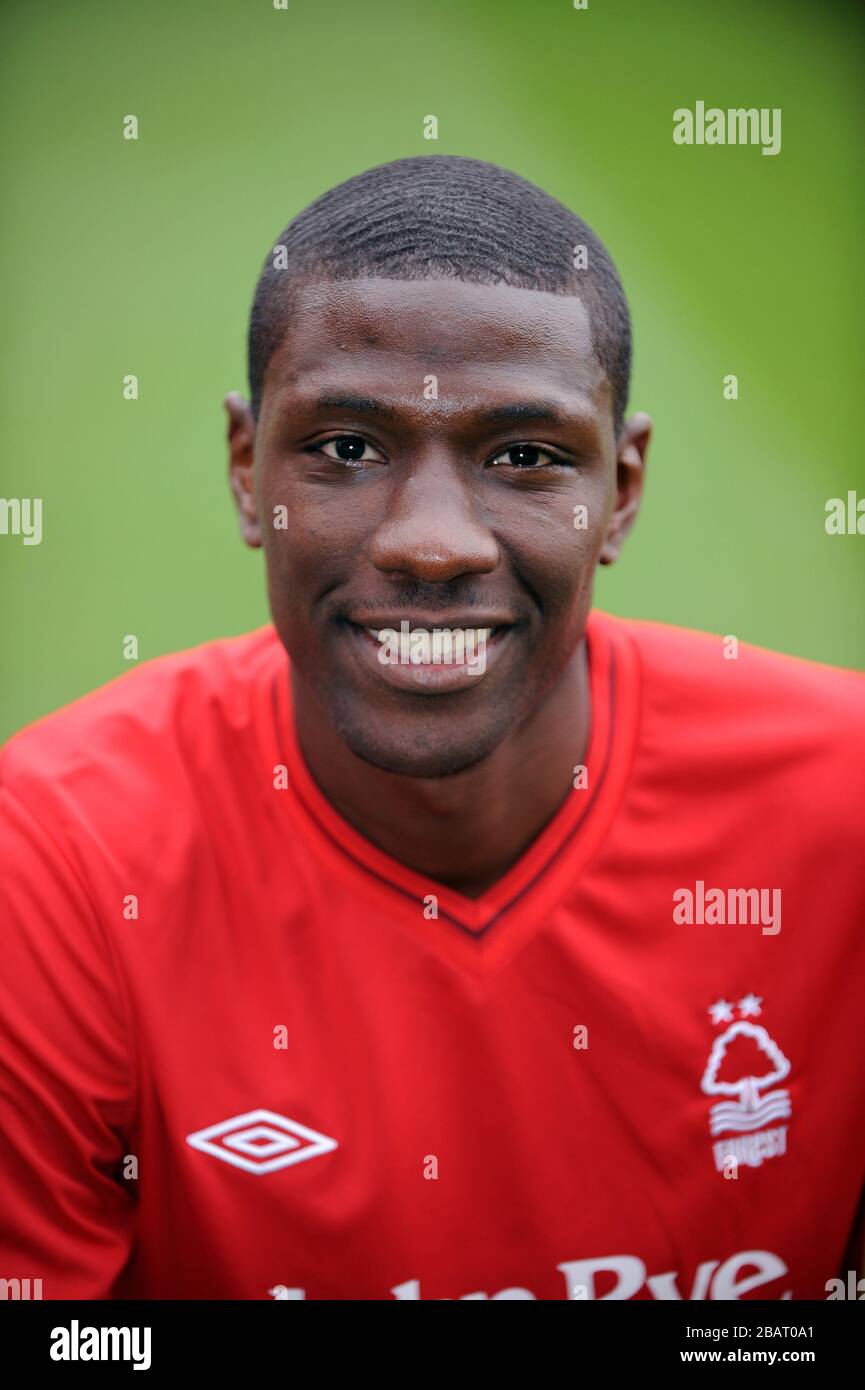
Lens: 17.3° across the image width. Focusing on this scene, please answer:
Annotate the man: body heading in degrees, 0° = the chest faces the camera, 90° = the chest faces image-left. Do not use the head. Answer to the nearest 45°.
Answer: approximately 0°
